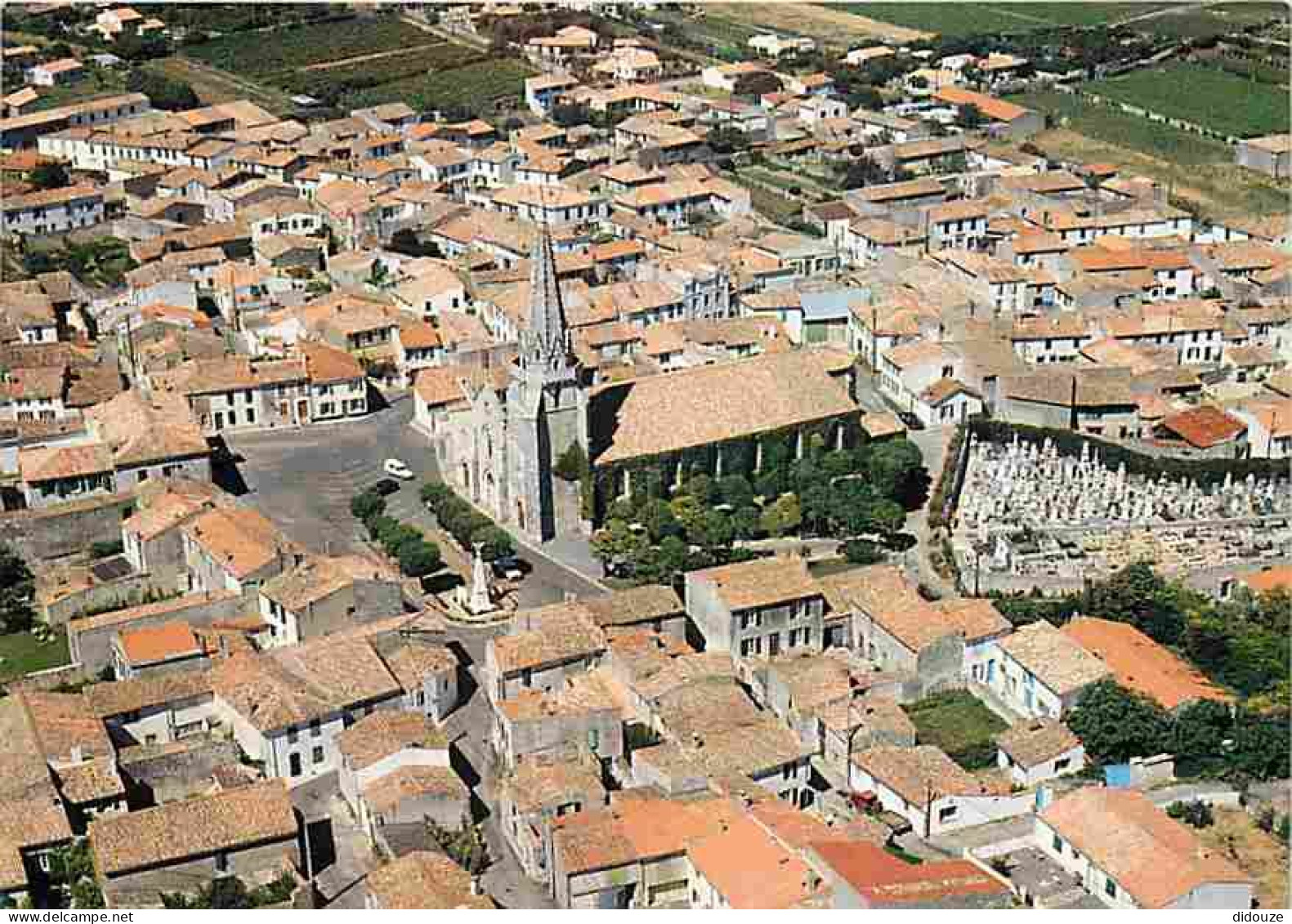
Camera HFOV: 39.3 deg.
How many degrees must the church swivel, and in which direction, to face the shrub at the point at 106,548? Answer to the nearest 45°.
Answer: approximately 45° to its right

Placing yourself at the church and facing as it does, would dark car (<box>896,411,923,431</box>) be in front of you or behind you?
behind

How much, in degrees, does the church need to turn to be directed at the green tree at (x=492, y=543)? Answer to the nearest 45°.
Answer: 0° — it already faces it

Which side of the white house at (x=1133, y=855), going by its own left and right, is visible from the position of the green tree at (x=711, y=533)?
right

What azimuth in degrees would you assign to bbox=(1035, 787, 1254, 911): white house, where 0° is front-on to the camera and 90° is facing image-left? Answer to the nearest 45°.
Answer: approximately 45°

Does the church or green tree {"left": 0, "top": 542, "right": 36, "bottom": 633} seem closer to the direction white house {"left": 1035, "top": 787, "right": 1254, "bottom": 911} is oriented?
the green tree

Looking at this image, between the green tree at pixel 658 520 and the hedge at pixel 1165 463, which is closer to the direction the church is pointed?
the green tree

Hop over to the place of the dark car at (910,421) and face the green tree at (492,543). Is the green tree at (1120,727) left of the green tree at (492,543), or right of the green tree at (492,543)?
left

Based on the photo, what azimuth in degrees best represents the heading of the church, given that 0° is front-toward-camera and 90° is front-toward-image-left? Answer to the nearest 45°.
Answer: approximately 45°

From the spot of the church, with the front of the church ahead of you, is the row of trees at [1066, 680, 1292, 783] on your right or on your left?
on your left

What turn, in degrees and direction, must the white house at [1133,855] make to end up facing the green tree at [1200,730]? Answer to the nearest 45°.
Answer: approximately 135° to its right
